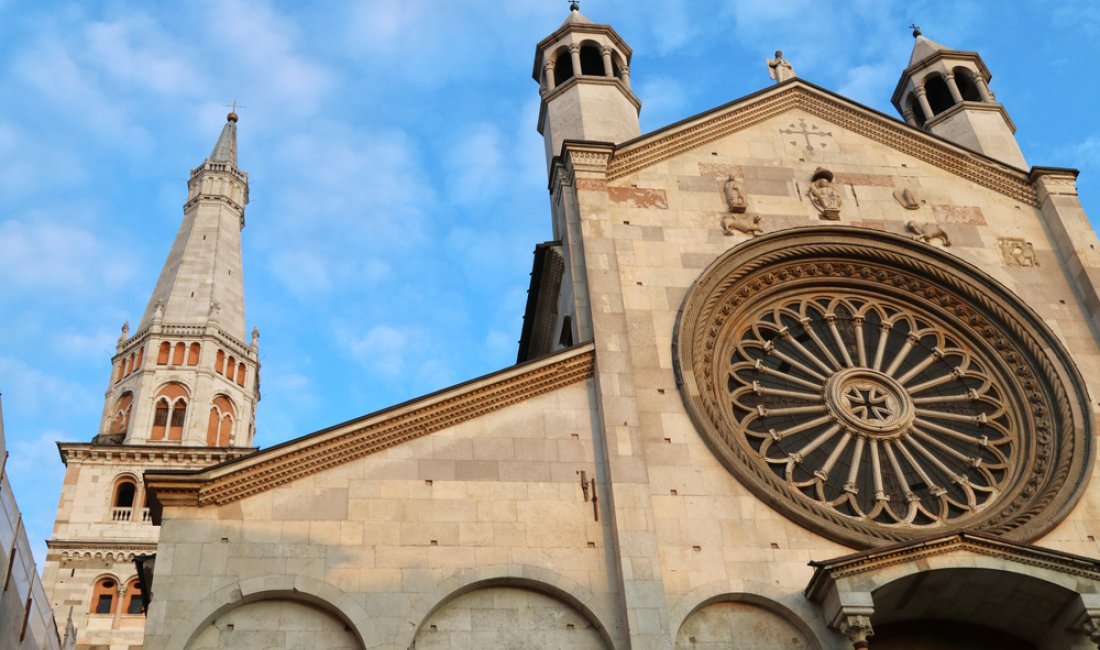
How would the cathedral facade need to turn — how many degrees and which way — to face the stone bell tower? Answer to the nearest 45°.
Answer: approximately 135° to its right

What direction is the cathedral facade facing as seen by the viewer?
toward the camera
